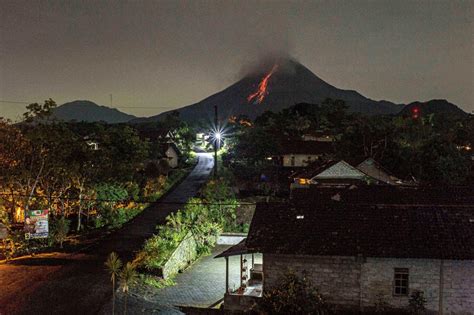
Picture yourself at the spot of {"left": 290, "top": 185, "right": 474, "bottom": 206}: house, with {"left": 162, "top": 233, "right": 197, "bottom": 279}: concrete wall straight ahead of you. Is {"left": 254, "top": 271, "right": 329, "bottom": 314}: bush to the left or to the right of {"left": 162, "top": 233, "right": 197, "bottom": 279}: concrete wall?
left

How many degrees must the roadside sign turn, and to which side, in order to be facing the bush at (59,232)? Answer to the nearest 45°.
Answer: approximately 135° to its left

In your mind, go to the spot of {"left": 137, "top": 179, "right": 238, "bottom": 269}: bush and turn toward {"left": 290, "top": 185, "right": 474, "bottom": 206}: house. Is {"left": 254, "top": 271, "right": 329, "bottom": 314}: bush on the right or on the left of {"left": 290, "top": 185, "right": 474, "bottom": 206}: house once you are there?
right

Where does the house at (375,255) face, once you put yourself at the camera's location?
facing to the left of the viewer

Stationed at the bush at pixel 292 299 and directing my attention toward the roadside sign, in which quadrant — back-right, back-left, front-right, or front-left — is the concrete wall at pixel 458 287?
back-right

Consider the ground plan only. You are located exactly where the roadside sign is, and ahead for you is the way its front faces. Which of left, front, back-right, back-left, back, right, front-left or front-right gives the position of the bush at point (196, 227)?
left

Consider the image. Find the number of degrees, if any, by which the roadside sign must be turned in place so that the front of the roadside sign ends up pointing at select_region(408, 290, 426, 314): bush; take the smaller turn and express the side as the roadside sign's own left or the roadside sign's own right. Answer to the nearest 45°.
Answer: approximately 45° to the roadside sign's own left

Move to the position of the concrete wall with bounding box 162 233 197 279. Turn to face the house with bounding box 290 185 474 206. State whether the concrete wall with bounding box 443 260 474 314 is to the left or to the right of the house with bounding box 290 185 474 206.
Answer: right

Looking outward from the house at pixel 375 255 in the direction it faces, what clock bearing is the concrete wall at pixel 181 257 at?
The concrete wall is roughly at 1 o'clock from the house.

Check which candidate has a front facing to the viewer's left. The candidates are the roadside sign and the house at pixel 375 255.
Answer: the house

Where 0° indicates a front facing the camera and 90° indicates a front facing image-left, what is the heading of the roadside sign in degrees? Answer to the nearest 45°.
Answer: approximately 0°
